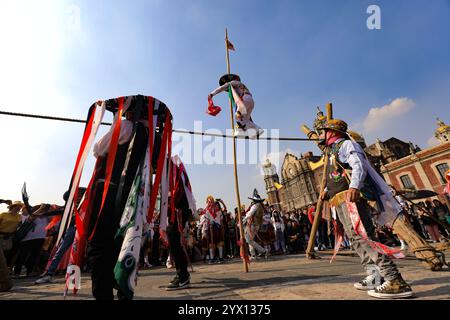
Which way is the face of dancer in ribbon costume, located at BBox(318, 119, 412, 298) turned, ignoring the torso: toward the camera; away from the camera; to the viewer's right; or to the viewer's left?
to the viewer's left

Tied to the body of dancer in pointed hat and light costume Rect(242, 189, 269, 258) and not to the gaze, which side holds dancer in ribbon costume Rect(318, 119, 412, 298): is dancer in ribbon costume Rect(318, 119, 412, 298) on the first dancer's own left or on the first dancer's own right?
on the first dancer's own left
